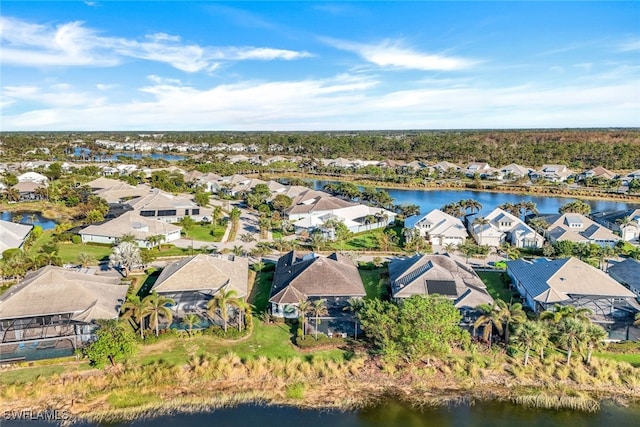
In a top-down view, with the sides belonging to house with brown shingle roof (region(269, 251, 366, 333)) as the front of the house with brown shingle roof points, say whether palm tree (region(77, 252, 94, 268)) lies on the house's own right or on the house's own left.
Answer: on the house's own left

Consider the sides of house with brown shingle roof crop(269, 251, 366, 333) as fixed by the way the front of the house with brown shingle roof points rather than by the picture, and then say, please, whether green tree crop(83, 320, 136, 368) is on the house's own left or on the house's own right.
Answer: on the house's own left

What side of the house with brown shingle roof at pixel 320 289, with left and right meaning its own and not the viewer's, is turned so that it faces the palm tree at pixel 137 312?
left

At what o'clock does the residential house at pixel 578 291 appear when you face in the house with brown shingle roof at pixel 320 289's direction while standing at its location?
The residential house is roughly at 3 o'clock from the house with brown shingle roof.

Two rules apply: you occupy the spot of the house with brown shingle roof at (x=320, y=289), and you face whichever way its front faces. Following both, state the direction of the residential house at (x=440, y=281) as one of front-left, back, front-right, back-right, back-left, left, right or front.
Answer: right

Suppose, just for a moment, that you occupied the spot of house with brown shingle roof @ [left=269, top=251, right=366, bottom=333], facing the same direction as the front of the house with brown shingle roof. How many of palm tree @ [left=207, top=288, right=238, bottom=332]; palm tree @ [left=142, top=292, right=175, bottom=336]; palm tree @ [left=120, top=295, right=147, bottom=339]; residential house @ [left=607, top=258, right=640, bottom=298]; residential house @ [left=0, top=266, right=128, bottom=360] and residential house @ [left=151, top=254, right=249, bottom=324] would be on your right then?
1

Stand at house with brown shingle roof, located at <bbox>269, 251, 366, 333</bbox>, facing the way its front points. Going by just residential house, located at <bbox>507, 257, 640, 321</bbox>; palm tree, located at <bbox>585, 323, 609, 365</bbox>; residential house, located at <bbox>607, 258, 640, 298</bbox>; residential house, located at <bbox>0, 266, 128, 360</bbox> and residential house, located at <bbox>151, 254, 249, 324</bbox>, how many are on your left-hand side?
2

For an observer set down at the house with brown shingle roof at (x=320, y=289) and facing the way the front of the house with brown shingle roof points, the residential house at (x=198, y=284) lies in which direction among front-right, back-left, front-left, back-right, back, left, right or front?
left

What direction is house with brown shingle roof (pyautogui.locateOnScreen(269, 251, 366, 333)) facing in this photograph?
away from the camera

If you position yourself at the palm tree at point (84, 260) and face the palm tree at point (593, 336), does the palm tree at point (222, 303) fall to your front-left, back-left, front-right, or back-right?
front-right

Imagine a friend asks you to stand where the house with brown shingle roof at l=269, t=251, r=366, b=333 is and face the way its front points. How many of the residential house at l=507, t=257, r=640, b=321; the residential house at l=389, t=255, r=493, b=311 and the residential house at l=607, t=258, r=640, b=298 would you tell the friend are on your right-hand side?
3

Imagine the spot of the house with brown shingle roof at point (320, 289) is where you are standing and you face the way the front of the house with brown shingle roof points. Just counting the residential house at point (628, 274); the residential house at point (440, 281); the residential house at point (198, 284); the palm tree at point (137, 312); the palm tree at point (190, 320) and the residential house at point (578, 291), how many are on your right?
3

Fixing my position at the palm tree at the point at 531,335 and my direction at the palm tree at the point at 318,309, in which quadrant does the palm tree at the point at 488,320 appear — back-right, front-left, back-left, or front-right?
front-right

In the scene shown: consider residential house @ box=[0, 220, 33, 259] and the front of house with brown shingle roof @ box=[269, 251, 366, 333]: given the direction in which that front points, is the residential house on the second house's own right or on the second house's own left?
on the second house's own left

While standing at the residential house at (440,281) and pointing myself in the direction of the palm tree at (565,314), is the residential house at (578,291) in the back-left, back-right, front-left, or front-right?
front-left
